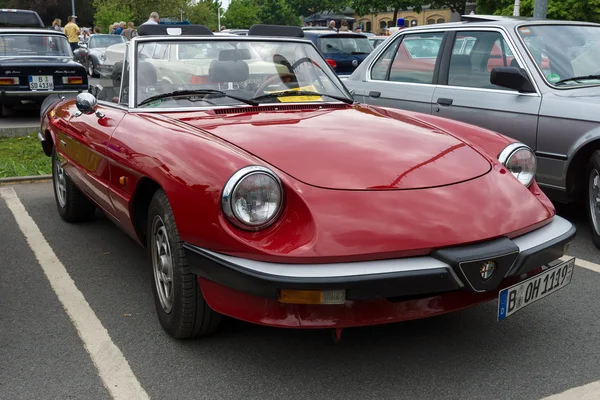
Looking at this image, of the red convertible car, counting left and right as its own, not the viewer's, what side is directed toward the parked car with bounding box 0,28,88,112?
back

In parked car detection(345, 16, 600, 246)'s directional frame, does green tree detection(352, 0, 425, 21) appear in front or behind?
behind

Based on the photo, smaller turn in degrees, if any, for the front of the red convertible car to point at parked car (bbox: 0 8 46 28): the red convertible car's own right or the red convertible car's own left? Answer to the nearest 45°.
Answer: approximately 180°

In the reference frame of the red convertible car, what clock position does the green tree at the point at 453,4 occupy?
The green tree is roughly at 8 o'clock from the red convertible car.
